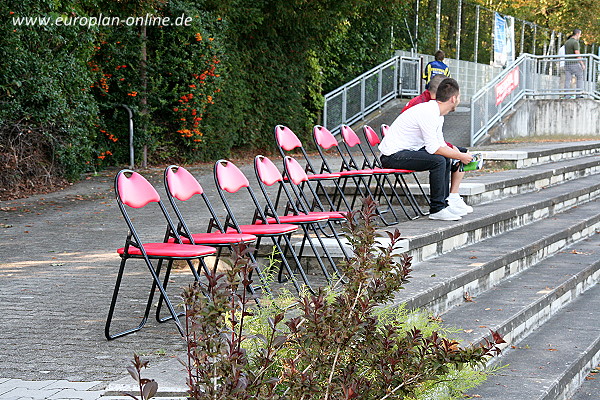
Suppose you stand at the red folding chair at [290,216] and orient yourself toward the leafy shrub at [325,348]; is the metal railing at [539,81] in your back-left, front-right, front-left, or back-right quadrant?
back-left

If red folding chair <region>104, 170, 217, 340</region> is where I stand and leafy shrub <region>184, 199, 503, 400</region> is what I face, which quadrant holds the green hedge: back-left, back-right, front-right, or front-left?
back-left

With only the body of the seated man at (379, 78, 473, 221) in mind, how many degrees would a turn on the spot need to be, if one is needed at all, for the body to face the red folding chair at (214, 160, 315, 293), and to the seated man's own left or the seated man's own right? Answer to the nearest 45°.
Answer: approximately 135° to the seated man's own right

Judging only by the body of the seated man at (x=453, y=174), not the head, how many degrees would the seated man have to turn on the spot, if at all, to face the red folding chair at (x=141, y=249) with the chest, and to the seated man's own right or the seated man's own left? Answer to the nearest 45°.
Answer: approximately 135° to the seated man's own right

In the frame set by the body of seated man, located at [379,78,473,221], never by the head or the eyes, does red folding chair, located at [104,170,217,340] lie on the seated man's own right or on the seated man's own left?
on the seated man's own right

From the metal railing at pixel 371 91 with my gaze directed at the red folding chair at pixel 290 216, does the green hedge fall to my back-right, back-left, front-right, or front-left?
front-right

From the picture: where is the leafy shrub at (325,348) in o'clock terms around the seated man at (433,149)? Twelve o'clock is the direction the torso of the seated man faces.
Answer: The leafy shrub is roughly at 3 o'clock from the seated man.

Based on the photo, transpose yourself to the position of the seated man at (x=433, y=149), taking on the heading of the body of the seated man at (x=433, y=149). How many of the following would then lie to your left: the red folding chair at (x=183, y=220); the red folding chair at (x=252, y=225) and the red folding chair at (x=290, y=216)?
0

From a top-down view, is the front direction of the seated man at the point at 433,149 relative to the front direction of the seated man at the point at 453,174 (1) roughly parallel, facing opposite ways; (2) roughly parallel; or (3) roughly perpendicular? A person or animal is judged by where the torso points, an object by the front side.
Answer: roughly parallel

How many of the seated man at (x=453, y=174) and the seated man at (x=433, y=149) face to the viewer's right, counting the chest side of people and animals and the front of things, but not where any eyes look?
2

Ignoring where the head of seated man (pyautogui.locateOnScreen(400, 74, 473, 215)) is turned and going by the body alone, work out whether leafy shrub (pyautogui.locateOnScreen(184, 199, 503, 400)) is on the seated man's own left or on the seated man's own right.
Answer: on the seated man's own right
